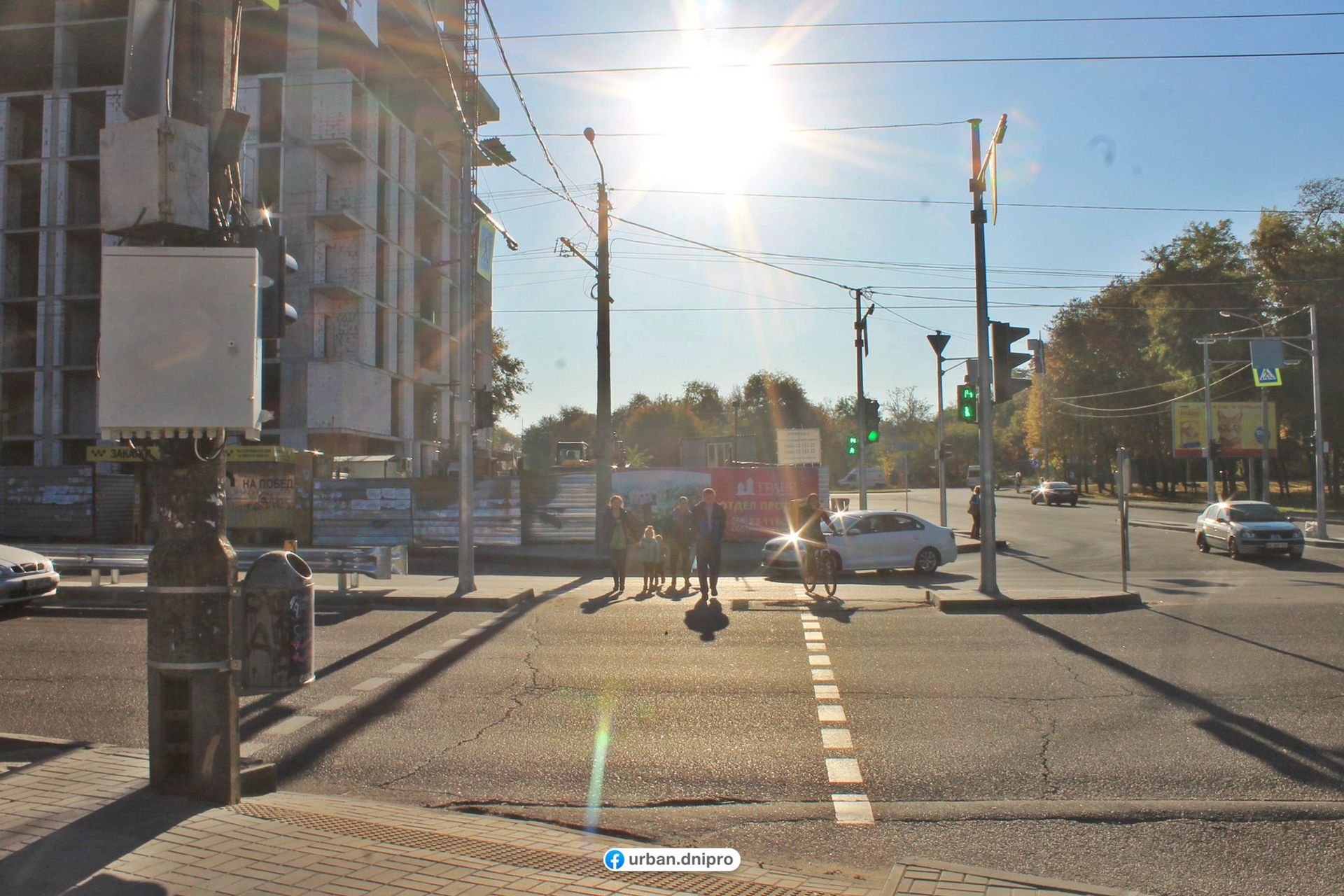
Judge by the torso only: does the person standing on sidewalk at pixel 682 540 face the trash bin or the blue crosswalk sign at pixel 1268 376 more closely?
the trash bin

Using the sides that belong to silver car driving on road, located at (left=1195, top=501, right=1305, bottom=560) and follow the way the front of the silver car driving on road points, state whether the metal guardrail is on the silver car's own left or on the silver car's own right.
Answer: on the silver car's own right

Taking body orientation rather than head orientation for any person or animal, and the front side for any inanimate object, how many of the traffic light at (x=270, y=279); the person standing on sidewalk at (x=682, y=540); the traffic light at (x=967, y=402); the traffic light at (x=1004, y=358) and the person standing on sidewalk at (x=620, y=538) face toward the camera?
3

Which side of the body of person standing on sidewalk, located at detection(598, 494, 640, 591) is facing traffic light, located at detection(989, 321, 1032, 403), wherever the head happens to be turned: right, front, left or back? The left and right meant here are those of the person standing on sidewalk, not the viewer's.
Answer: left

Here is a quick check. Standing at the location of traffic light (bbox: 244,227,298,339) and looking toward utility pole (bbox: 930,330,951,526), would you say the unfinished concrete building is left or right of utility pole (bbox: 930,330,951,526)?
left

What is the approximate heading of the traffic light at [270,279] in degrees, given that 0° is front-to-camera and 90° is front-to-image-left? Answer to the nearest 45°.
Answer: approximately 270°

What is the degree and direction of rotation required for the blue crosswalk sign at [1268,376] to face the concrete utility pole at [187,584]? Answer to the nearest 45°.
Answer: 0° — it already faces it

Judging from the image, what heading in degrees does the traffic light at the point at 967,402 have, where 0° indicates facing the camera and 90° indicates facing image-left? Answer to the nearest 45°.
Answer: approximately 0°

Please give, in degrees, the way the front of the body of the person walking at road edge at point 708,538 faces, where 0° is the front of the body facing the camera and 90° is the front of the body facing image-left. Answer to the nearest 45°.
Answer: approximately 0°
